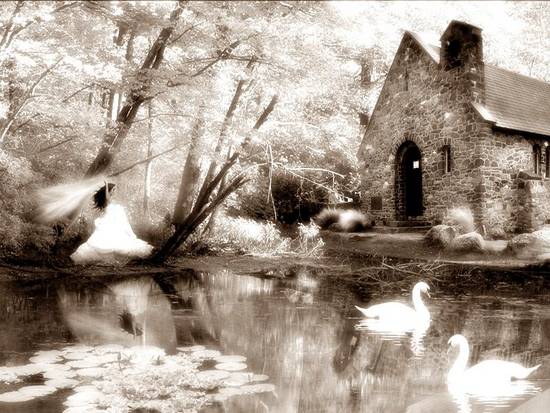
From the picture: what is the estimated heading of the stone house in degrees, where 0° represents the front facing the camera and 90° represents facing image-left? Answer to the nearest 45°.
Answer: approximately 45°

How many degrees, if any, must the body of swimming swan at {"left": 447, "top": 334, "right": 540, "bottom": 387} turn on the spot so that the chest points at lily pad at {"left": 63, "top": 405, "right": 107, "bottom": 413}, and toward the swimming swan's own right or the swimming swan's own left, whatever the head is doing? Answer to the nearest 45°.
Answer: approximately 45° to the swimming swan's own left

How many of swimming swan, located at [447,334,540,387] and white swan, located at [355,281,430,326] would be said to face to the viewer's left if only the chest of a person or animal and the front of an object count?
1

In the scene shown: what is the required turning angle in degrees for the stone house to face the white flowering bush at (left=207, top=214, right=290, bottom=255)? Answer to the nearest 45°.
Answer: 0° — it already faces it

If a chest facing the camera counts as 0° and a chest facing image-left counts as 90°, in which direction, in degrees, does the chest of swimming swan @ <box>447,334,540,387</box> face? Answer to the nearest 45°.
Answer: approximately 90°

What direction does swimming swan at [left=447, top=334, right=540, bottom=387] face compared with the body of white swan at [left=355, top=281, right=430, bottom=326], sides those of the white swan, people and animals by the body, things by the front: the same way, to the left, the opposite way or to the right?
the opposite way

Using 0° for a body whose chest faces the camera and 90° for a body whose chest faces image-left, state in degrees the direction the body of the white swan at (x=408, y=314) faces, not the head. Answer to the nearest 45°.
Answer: approximately 270°

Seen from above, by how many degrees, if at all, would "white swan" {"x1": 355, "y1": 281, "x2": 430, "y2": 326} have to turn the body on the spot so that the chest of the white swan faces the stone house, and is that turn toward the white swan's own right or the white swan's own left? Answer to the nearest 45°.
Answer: approximately 90° to the white swan's own left
